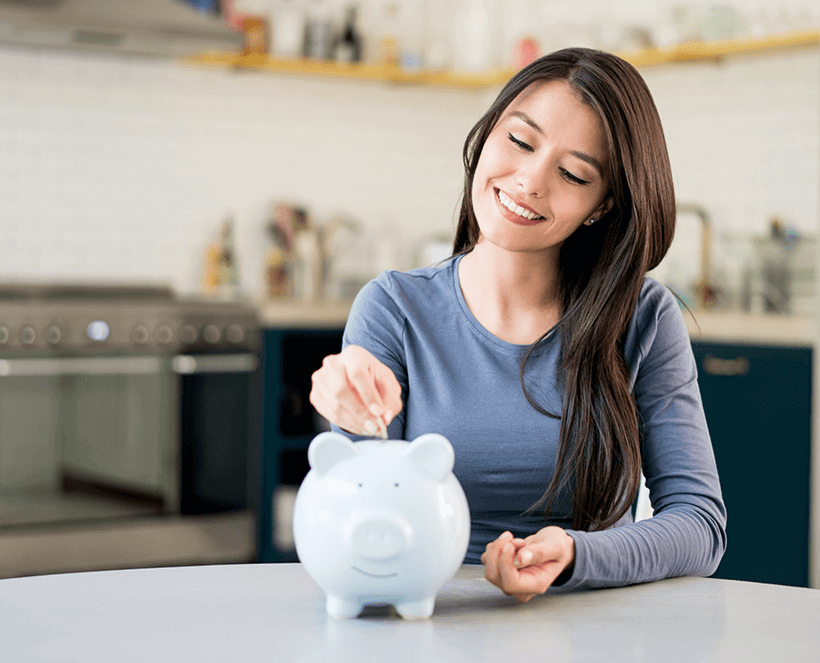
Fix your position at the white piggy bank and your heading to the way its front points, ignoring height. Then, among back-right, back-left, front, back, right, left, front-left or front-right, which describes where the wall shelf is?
back

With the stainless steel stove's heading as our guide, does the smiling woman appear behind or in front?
in front

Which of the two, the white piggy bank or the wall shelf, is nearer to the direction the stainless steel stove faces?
the white piggy bank

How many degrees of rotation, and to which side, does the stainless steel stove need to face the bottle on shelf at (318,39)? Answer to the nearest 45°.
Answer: approximately 135° to its left

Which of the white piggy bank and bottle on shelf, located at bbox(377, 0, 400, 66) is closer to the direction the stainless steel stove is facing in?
the white piggy bank

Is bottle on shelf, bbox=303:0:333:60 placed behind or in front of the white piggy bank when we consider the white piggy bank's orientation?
behind

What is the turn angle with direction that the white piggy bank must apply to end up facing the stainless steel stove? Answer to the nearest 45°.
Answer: approximately 180°

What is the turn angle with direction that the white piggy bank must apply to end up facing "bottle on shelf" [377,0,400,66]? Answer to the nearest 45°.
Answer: approximately 180°

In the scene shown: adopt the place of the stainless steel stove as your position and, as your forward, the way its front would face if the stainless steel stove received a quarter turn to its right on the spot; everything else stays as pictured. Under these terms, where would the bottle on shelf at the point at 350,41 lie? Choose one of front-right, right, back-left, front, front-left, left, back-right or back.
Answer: back-right

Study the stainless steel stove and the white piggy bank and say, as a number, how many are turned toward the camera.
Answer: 2
